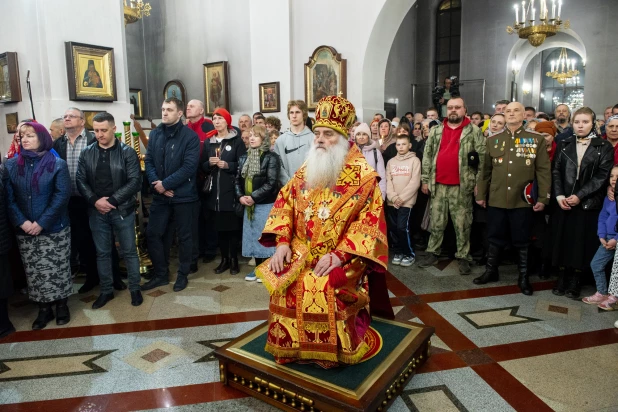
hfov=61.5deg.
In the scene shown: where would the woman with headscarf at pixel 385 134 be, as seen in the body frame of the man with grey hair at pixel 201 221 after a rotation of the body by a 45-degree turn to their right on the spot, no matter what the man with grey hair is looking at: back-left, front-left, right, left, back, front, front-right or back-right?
back

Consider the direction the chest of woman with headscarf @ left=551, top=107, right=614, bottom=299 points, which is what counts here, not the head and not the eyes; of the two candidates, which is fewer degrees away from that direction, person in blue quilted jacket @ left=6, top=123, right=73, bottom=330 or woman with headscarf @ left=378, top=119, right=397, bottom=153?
the person in blue quilted jacket

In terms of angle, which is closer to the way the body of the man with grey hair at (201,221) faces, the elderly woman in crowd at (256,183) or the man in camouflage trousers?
the elderly woman in crowd

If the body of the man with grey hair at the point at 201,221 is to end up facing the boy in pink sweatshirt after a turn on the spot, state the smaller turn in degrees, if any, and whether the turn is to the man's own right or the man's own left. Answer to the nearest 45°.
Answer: approximately 135° to the man's own left

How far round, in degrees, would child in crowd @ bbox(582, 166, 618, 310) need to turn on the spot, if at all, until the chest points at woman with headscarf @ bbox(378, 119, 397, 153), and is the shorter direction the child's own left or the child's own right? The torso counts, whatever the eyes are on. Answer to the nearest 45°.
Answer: approximately 90° to the child's own right

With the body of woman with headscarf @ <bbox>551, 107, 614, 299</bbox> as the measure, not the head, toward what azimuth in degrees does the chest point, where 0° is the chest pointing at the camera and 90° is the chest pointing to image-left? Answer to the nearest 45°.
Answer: approximately 45°
